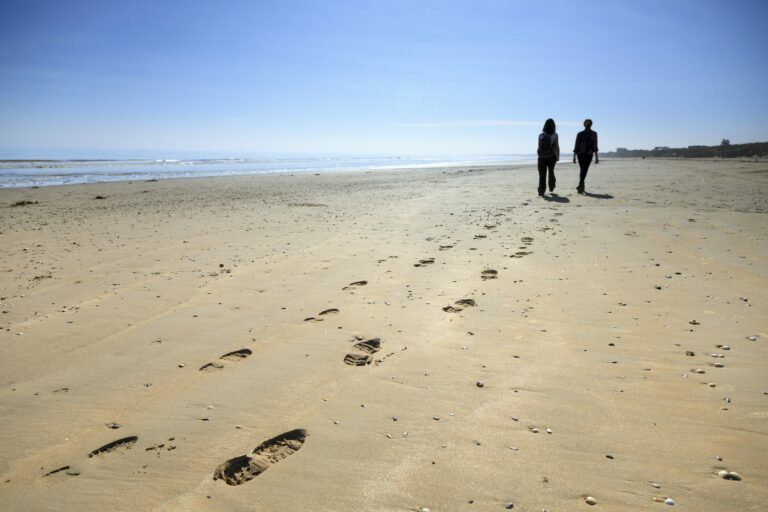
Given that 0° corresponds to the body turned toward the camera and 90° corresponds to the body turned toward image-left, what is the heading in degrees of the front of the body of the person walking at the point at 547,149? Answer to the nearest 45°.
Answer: approximately 180°

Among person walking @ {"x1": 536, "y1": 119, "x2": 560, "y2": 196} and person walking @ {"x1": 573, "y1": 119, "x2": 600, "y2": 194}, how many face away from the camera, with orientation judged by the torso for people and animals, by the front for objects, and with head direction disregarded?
2

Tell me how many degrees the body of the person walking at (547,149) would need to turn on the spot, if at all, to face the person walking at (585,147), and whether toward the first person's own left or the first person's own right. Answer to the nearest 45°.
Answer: approximately 45° to the first person's own right

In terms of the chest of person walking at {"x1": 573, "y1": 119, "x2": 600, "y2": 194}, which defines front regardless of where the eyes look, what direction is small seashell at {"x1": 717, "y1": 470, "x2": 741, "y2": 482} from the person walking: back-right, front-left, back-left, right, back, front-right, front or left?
back

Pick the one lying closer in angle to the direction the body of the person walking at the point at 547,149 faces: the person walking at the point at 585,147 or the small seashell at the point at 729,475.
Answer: the person walking

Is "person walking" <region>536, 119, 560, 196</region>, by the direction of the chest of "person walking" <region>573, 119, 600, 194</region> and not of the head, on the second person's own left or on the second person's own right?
on the second person's own left

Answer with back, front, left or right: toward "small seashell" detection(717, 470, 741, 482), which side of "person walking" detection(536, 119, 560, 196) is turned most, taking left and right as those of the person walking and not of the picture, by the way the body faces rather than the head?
back

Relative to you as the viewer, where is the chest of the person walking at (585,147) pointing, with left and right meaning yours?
facing away from the viewer
